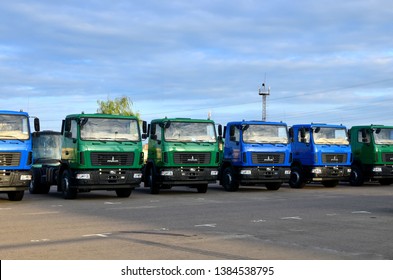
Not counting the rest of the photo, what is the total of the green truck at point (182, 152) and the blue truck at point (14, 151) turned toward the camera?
2

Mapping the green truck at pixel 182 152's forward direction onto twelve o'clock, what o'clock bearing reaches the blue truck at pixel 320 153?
The blue truck is roughly at 8 o'clock from the green truck.

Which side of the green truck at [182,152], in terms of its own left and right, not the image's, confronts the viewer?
front

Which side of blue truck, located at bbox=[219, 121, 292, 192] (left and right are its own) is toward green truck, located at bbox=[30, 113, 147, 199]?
right

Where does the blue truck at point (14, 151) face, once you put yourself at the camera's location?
facing the viewer

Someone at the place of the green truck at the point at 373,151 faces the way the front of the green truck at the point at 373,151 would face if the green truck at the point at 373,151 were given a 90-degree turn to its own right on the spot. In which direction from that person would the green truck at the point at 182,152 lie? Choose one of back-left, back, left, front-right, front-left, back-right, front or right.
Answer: front

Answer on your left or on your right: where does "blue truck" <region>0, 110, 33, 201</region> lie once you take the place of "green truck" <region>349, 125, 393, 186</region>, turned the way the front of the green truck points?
on your right

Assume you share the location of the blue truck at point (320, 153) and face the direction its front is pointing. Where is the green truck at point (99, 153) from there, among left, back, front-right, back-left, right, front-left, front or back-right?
right

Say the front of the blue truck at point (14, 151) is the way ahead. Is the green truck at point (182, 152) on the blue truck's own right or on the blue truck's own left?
on the blue truck's own left

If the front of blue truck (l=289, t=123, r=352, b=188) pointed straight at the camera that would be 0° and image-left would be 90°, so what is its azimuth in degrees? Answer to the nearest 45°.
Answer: approximately 315°

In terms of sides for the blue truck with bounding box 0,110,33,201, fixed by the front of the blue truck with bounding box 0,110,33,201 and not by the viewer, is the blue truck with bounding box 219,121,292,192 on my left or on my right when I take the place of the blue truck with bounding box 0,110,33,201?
on my left

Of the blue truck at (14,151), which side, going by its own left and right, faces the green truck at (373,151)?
left

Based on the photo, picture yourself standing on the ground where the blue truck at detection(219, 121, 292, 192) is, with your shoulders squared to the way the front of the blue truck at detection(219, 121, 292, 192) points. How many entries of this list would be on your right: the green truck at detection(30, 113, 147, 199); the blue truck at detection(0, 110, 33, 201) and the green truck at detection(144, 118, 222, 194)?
3

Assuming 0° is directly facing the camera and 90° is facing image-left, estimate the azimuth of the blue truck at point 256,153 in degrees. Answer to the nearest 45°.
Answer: approximately 315°

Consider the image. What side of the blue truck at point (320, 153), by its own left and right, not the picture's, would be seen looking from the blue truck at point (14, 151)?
right

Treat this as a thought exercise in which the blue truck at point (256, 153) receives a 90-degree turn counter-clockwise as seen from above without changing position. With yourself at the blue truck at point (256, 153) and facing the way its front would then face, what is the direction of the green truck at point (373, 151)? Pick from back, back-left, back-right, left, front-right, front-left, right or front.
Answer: front
